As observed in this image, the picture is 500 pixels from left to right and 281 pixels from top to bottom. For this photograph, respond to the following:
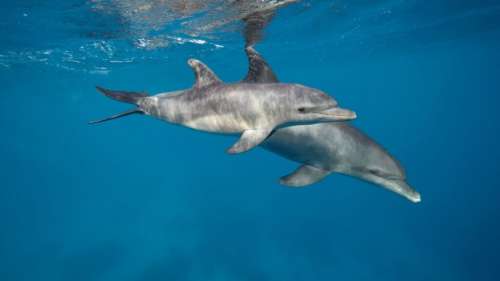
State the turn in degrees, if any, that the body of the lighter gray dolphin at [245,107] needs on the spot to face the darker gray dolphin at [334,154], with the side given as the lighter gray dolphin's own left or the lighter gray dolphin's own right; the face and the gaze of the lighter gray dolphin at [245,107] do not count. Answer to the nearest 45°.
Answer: approximately 45° to the lighter gray dolphin's own left

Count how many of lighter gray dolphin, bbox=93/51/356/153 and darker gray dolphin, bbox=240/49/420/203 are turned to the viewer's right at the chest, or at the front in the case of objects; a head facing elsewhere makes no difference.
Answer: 2

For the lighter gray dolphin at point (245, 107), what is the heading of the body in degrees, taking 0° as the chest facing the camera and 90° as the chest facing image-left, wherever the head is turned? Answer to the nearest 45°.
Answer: approximately 270°

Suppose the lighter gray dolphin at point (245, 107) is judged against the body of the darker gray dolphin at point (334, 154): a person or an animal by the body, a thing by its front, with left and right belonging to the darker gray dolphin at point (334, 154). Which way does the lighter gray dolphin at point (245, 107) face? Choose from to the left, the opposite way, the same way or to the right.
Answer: the same way

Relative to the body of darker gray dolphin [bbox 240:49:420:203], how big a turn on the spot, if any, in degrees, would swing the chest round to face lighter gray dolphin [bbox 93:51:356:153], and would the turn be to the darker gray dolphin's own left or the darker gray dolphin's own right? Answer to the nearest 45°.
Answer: approximately 135° to the darker gray dolphin's own right

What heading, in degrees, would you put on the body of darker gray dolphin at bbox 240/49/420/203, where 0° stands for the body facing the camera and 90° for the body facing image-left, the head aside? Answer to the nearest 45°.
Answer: approximately 270°
